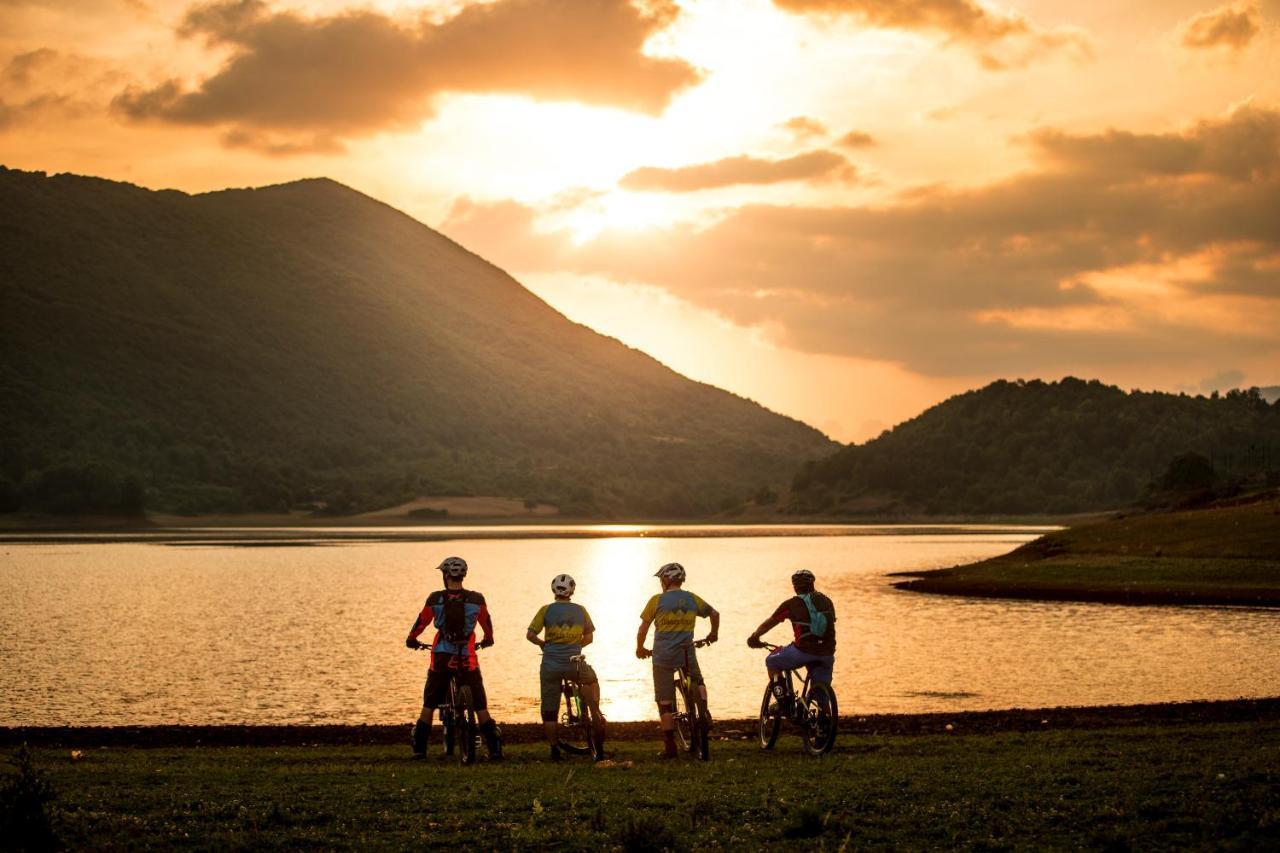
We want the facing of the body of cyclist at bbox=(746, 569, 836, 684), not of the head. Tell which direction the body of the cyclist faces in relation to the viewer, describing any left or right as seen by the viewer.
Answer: facing away from the viewer and to the left of the viewer

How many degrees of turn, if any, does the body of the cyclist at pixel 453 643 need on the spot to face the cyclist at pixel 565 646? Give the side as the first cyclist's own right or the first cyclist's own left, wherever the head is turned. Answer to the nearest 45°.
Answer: approximately 90° to the first cyclist's own right

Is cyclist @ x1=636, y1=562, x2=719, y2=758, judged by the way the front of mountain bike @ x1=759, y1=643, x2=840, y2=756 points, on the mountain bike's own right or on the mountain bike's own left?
on the mountain bike's own left

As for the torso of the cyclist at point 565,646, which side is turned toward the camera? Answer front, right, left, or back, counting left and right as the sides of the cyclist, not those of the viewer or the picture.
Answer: back

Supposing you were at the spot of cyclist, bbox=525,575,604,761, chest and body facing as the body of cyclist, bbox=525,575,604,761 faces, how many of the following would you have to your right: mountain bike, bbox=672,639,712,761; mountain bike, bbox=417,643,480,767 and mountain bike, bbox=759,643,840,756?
2

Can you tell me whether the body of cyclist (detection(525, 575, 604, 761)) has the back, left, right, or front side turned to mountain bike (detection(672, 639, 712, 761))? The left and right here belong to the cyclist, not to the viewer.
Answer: right

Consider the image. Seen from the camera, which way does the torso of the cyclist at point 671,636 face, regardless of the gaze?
away from the camera

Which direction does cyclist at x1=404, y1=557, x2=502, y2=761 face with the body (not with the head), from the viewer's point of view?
away from the camera

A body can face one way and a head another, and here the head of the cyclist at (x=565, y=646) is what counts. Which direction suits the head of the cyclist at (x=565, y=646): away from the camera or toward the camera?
away from the camera

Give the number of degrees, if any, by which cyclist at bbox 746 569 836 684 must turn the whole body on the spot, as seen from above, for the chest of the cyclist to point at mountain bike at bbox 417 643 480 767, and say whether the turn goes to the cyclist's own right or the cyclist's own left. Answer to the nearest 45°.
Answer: approximately 45° to the cyclist's own left

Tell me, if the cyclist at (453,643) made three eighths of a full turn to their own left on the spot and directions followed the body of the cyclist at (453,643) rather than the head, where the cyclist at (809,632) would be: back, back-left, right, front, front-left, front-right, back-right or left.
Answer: back-left

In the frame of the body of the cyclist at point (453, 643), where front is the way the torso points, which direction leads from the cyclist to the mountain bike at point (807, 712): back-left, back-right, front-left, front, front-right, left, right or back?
right

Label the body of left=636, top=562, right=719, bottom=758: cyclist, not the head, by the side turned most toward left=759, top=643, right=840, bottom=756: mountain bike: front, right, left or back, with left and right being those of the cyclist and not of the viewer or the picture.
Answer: right
